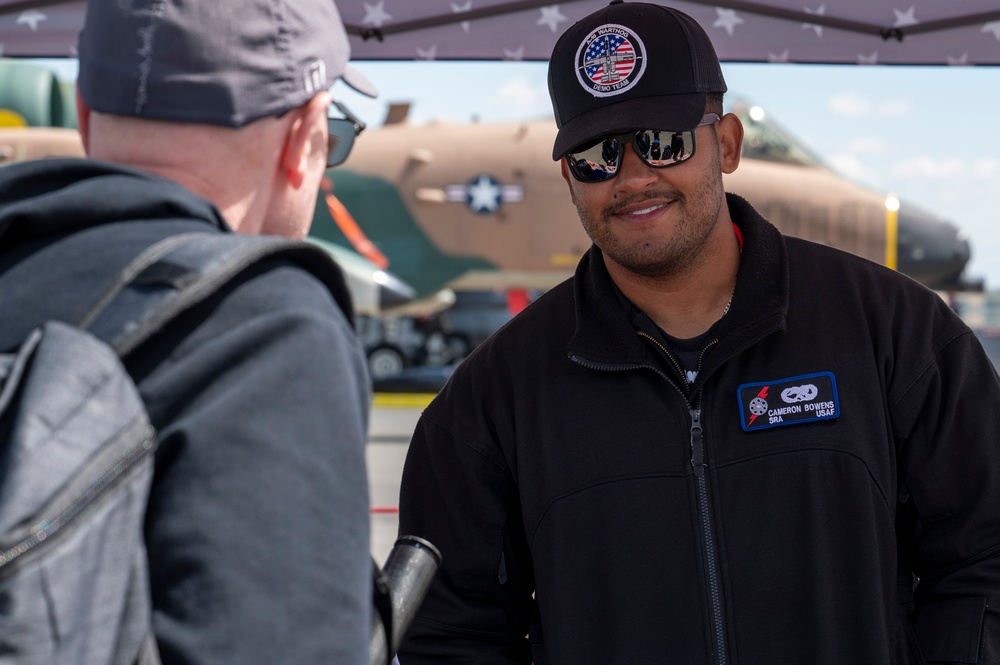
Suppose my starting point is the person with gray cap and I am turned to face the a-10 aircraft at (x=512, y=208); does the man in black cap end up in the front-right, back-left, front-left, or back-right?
front-right

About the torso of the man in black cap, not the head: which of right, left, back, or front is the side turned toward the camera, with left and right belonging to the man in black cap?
front

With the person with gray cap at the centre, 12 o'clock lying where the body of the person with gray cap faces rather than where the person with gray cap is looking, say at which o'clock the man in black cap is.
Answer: The man in black cap is roughly at 12 o'clock from the person with gray cap.

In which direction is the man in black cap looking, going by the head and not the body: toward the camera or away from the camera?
toward the camera

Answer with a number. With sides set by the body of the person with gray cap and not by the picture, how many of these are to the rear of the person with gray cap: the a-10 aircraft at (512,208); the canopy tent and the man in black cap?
0

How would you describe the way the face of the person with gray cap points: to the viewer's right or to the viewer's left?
to the viewer's right

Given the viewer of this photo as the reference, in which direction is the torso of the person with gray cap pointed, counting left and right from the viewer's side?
facing away from the viewer and to the right of the viewer

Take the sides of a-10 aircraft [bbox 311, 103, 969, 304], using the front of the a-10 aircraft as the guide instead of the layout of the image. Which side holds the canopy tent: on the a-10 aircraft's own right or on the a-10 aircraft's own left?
on the a-10 aircraft's own right

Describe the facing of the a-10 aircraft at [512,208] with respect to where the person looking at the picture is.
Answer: facing to the right of the viewer

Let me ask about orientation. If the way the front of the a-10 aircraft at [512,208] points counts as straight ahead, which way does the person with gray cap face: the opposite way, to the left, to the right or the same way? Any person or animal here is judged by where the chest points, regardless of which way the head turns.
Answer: to the left

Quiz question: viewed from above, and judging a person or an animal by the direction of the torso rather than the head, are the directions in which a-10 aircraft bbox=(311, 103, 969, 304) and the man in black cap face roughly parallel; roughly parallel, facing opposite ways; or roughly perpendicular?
roughly perpendicular

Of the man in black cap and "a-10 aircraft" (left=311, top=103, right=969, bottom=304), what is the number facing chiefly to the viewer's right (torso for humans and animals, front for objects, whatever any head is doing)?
1

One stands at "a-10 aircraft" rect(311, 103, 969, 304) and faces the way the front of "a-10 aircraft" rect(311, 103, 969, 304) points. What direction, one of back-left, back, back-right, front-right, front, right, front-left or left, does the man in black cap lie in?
right

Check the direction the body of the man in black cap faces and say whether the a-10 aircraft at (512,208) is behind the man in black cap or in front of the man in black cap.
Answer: behind

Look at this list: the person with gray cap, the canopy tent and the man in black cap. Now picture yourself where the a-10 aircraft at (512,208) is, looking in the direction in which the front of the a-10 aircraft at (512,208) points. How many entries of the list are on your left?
0

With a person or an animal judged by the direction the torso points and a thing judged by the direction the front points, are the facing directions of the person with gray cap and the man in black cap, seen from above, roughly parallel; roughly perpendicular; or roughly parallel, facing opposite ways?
roughly parallel, facing opposite ways
